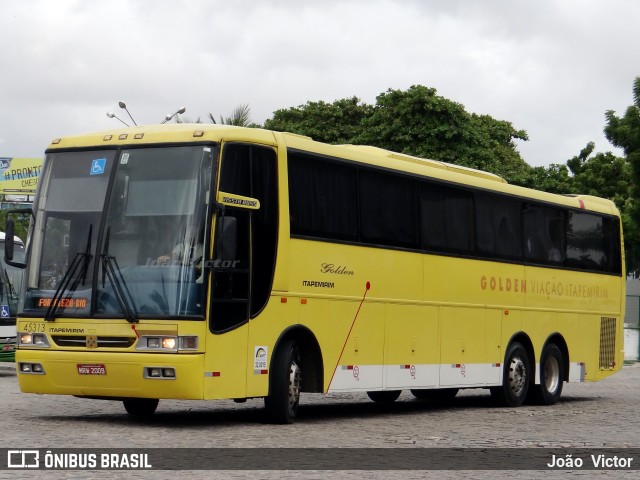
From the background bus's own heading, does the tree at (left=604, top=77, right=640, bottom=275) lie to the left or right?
on its left

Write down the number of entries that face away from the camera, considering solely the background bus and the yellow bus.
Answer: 0

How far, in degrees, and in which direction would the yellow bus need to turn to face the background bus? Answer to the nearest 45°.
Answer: approximately 90° to its right

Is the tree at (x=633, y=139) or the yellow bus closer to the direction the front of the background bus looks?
the yellow bus

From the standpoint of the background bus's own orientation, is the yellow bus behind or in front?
in front

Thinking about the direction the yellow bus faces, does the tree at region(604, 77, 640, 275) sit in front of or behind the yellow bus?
behind

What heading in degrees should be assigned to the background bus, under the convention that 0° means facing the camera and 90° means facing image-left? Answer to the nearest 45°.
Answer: approximately 0°

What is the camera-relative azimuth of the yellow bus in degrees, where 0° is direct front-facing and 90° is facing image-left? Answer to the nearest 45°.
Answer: approximately 45°
